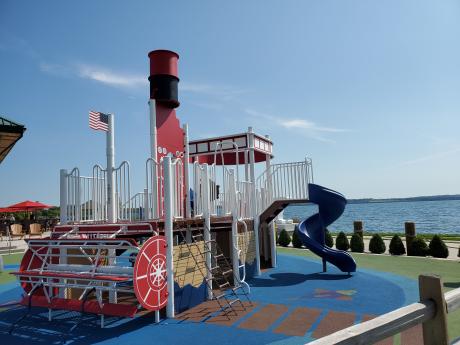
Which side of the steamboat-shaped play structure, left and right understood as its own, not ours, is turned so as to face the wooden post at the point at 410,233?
front

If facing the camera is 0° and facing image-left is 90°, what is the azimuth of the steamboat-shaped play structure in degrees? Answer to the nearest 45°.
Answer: approximately 225°

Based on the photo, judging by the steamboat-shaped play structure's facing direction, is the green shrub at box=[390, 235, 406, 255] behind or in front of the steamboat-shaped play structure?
in front

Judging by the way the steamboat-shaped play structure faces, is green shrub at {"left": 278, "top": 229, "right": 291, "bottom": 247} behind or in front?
in front

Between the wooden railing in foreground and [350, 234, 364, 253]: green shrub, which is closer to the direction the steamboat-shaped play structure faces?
the green shrub

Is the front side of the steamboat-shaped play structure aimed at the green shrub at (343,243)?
yes

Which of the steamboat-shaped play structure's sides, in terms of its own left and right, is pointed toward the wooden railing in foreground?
right

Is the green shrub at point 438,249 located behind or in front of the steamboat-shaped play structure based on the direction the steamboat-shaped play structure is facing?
in front

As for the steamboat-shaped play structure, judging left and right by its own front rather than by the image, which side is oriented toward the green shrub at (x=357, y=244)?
front

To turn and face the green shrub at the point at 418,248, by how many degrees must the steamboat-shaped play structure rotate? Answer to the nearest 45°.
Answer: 0° — it already faces it
